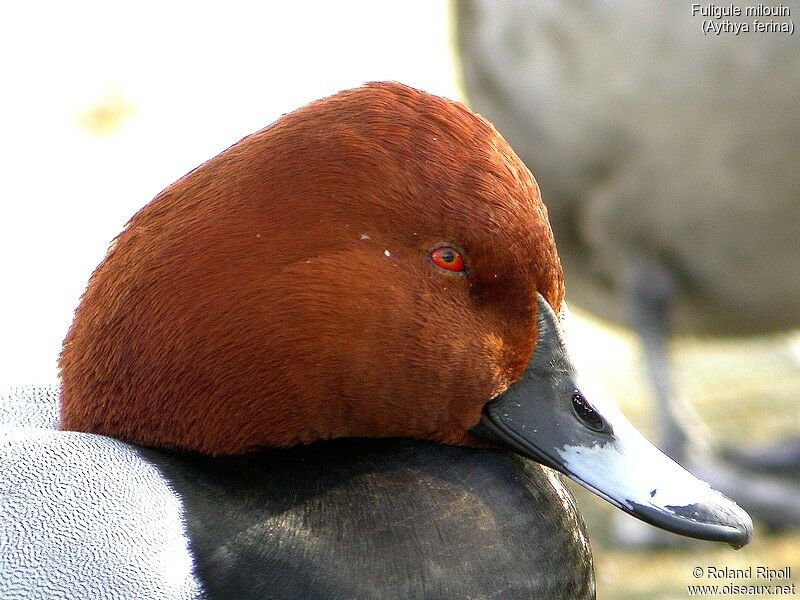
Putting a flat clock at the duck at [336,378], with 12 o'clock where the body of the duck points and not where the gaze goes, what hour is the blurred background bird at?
The blurred background bird is roughly at 10 o'clock from the duck.

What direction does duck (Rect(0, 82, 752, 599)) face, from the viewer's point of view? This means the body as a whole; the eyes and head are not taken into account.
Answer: to the viewer's right
